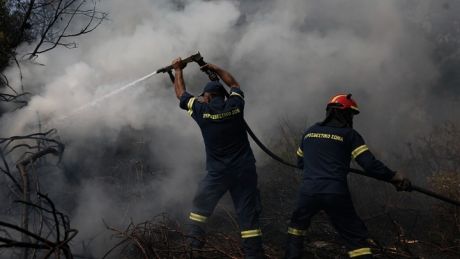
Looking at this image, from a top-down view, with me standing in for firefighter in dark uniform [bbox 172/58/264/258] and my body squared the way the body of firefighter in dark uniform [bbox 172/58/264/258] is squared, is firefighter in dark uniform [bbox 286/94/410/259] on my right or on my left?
on my right

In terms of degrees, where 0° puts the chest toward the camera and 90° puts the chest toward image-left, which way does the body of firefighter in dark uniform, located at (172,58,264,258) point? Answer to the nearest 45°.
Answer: approximately 180°
